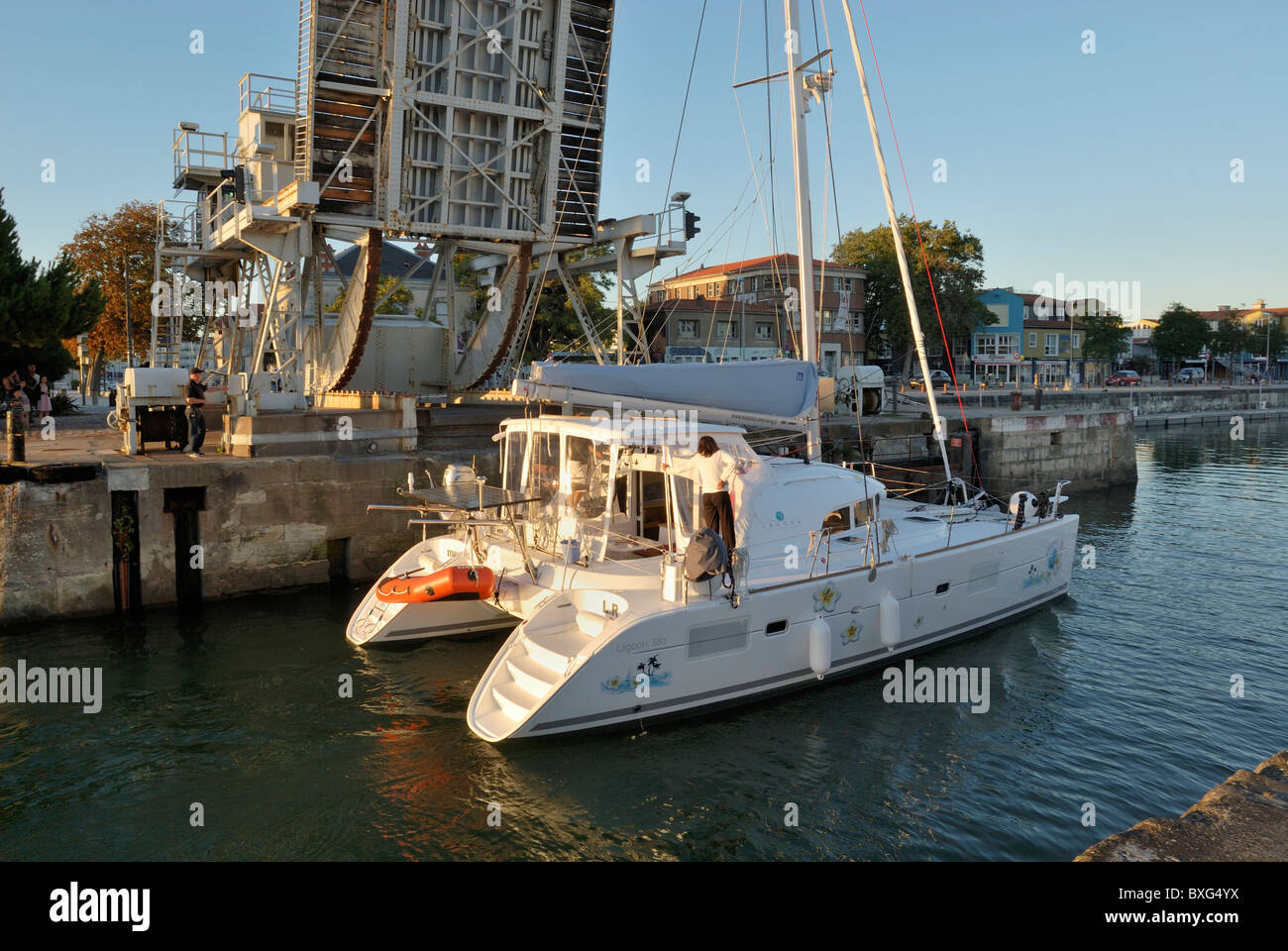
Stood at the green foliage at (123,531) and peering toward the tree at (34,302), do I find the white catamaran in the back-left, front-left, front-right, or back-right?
back-right

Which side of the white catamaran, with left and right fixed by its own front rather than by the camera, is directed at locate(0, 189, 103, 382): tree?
left

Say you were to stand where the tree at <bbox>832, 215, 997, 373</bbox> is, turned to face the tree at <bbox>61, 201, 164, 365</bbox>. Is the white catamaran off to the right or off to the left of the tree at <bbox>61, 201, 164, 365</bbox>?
left

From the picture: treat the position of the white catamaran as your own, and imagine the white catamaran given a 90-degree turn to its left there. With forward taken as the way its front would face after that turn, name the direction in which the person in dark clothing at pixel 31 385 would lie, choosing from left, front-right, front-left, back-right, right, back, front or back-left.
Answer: front

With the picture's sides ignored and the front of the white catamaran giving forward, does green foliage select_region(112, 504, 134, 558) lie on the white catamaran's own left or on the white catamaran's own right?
on the white catamaran's own left

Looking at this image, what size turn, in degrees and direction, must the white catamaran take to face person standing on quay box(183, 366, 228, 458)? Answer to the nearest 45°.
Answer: approximately 90° to its left

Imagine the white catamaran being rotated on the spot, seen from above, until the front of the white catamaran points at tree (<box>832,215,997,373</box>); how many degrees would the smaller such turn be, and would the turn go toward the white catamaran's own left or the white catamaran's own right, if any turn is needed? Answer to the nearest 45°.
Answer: approximately 45° to the white catamaran's own left

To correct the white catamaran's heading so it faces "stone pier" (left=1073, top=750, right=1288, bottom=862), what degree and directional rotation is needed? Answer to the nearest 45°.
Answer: approximately 90° to its right

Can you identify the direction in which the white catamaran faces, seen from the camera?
facing away from the viewer and to the right of the viewer

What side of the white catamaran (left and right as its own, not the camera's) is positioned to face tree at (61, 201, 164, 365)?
left
